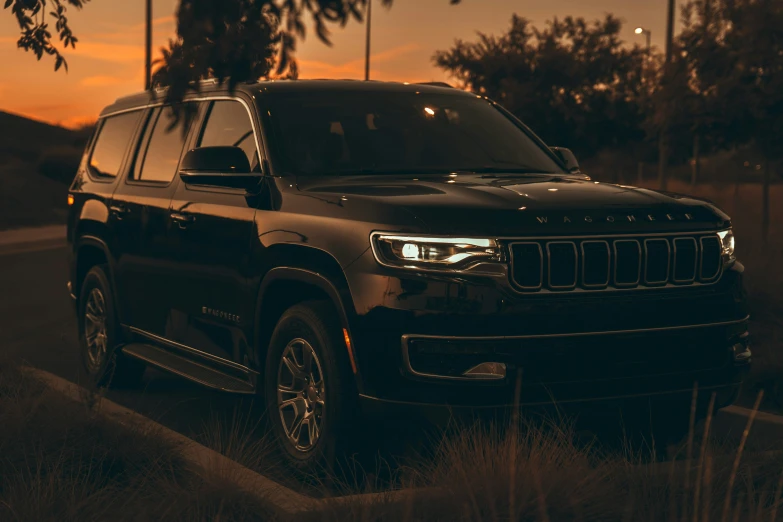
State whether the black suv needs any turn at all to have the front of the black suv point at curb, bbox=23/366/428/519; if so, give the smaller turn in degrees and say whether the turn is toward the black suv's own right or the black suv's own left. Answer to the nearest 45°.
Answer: approximately 90° to the black suv's own right

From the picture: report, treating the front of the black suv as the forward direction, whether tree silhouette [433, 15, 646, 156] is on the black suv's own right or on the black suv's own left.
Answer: on the black suv's own left

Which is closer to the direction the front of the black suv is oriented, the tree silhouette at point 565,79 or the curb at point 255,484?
the curb

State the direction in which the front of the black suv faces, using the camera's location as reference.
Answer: facing the viewer and to the right of the viewer
